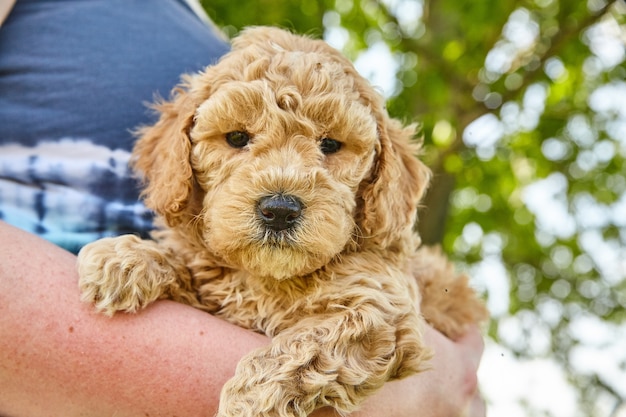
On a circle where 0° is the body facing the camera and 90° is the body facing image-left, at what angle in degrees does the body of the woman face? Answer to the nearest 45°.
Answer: approximately 315°
